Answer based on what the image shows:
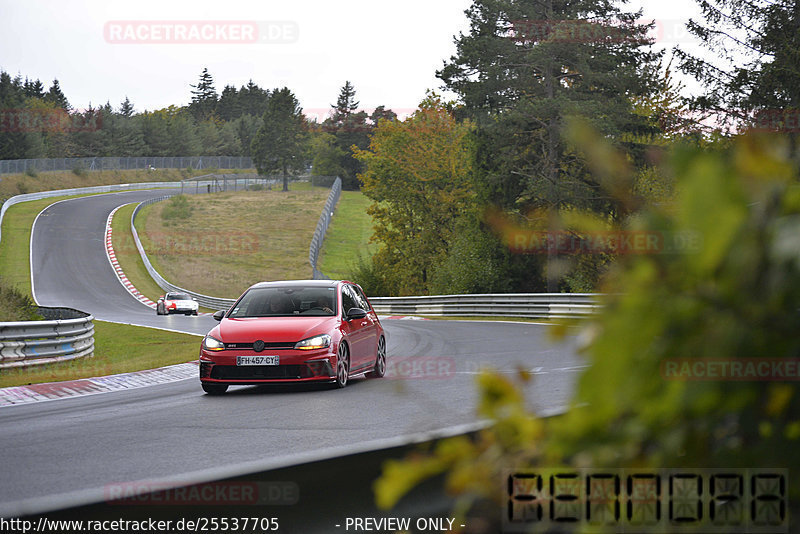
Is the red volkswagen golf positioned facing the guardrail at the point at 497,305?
no

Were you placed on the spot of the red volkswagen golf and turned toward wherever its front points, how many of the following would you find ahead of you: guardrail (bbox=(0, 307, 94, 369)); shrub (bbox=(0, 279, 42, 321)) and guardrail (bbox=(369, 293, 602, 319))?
0

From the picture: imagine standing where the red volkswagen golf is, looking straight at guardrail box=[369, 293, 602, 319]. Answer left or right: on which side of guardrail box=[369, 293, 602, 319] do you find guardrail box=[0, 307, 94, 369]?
left

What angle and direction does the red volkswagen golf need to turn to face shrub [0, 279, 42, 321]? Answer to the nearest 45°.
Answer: approximately 135° to its right

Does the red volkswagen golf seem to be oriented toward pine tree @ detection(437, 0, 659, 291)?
no

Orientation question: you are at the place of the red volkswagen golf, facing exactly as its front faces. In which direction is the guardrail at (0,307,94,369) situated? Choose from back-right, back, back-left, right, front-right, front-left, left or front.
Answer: back-right

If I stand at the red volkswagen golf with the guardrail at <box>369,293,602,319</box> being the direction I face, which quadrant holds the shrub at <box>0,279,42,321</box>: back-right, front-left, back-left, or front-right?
front-left

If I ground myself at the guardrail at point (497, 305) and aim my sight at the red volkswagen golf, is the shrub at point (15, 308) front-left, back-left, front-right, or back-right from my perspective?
front-right

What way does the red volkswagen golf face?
toward the camera

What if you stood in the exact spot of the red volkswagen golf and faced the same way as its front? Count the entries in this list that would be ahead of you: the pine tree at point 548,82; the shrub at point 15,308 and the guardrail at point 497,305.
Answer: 0
